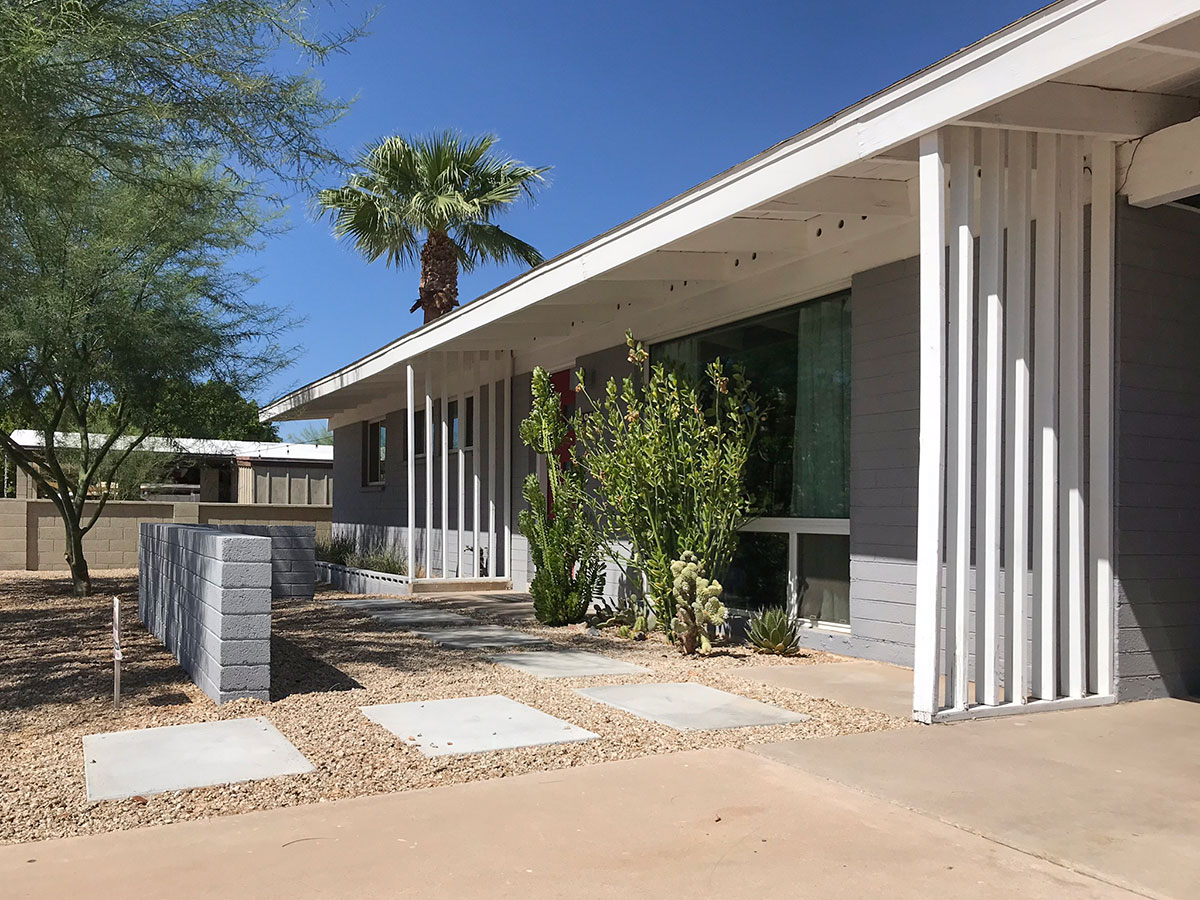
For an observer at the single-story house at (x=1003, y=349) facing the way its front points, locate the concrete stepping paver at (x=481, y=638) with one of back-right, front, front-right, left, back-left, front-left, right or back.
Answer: right

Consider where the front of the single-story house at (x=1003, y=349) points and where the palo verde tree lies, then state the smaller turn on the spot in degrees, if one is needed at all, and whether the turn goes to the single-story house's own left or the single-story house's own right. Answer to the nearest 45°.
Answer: approximately 90° to the single-story house's own right

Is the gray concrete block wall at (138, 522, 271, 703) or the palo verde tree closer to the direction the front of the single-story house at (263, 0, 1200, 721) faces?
the gray concrete block wall

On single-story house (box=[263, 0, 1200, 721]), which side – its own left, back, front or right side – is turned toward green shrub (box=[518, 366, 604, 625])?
front

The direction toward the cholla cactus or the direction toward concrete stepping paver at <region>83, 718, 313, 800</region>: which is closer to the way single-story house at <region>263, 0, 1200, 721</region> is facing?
the concrete stepping paver

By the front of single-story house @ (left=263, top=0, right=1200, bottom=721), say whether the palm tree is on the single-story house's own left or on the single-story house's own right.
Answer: on the single-story house's own right

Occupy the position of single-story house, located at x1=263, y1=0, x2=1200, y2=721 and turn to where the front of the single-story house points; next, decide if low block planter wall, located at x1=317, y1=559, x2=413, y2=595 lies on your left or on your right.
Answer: on your right

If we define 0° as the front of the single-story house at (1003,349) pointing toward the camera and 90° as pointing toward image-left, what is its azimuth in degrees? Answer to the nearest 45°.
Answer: approximately 45°

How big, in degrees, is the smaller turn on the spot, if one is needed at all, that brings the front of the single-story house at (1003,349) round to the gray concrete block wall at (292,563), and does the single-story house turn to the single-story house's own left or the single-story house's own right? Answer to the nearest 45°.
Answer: approximately 90° to the single-story house's own right

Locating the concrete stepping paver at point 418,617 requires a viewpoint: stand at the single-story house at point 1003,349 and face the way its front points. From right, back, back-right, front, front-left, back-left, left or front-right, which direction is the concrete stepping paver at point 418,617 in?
right

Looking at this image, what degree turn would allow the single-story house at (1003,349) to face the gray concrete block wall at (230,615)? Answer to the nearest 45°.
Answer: approximately 45° to its right
